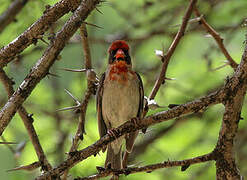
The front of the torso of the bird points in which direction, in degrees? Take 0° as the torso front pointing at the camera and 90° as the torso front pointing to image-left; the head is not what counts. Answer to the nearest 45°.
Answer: approximately 0°

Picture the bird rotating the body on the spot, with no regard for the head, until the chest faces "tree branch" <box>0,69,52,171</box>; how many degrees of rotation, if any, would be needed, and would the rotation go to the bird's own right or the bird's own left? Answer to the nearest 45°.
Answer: approximately 45° to the bird's own right

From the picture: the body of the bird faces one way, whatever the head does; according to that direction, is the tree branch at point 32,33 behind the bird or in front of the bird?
in front
